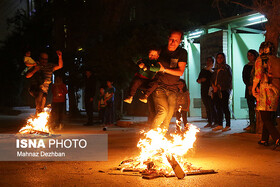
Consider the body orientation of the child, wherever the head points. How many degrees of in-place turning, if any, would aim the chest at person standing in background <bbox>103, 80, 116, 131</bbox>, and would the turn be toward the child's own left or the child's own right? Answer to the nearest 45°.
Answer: approximately 135° to the child's own right

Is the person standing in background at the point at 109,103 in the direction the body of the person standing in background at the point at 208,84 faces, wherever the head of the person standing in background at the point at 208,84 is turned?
no

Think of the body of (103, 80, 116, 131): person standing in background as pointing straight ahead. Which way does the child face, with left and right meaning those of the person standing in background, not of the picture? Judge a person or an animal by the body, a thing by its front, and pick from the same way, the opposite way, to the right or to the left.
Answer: the same way

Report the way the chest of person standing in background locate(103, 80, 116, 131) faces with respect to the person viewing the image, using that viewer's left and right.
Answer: facing the viewer and to the left of the viewer

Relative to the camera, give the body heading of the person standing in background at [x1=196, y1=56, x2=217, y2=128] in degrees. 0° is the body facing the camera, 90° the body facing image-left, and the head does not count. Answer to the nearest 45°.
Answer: approximately 45°

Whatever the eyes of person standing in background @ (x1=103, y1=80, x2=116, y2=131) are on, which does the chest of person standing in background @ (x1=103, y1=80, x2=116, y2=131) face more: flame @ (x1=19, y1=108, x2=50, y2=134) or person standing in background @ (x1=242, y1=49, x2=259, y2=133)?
the flame

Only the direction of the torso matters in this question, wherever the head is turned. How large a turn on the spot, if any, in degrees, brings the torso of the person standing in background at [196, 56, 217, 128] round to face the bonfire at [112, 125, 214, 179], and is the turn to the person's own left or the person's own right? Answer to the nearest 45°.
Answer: approximately 45° to the person's own left

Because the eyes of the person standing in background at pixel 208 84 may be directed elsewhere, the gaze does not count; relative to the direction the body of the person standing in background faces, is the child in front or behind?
in front

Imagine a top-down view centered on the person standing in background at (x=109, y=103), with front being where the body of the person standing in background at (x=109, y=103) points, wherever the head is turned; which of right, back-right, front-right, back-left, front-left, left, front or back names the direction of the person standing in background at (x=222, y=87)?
left

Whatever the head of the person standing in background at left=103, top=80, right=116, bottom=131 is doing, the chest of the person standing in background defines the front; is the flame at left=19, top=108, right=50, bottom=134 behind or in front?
in front

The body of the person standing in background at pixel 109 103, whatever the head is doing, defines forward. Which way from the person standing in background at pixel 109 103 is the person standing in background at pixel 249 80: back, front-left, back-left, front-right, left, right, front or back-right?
left

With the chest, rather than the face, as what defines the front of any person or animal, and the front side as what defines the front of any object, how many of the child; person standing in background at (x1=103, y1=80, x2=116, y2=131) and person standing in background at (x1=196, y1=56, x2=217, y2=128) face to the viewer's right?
0

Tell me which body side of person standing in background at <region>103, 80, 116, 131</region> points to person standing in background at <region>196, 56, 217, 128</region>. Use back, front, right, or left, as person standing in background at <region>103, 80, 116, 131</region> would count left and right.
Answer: left

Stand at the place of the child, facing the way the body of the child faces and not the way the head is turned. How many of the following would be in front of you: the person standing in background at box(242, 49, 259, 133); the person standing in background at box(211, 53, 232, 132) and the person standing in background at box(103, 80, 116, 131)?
0

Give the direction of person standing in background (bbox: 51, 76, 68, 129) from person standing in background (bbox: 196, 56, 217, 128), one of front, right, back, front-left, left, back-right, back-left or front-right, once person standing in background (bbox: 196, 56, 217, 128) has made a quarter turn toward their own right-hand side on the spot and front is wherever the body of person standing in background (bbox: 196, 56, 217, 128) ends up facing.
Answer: front-left
